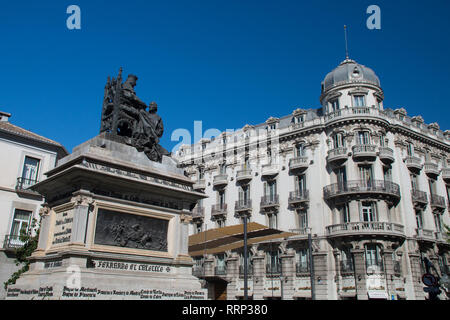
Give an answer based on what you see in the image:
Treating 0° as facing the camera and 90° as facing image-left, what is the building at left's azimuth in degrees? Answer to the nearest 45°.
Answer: approximately 315°

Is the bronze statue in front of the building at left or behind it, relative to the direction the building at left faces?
in front

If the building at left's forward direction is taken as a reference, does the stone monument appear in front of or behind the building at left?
in front
